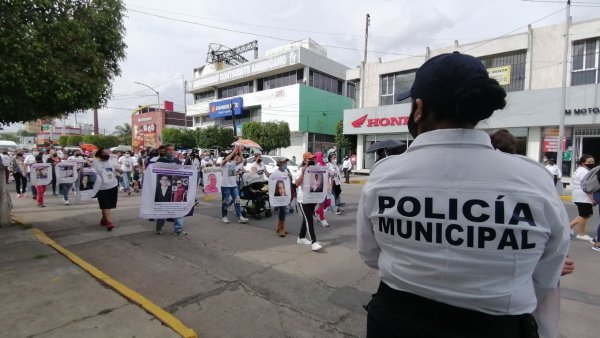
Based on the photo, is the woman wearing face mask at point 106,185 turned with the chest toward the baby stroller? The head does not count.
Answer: no

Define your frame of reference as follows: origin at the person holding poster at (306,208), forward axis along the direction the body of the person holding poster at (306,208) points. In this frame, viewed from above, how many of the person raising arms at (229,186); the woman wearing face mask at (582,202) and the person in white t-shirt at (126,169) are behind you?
2

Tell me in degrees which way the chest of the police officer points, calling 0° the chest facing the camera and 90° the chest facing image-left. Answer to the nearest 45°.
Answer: approximately 180°

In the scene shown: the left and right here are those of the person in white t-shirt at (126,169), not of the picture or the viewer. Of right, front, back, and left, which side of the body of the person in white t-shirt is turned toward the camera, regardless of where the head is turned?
front

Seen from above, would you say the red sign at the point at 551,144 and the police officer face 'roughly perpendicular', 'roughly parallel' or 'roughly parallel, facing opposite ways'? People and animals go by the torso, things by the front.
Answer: roughly parallel, facing opposite ways

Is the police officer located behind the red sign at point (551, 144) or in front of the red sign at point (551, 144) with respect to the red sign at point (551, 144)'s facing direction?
in front

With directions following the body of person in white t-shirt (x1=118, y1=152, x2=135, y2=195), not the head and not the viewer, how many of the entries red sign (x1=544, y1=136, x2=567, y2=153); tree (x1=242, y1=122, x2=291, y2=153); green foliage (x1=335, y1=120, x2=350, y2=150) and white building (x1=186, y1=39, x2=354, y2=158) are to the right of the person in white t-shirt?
0

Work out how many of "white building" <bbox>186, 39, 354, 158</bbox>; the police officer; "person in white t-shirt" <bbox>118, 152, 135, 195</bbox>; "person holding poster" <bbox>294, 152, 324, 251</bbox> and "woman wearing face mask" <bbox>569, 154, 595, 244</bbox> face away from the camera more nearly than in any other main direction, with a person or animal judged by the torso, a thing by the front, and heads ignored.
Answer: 1

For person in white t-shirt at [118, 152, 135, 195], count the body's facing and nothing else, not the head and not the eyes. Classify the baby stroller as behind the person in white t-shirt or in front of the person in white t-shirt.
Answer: in front

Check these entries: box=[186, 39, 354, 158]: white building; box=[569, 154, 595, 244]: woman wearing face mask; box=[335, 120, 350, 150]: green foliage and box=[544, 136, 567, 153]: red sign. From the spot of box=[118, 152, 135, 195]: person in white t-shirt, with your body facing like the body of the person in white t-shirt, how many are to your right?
0

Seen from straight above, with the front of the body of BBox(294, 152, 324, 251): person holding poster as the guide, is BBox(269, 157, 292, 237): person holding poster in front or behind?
behind

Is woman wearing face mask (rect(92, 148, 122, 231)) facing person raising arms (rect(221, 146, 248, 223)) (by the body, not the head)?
no

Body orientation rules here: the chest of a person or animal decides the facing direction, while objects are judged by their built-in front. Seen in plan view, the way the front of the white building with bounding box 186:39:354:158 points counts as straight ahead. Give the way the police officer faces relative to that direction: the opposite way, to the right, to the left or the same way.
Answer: the opposite way

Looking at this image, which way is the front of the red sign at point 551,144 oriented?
toward the camera
